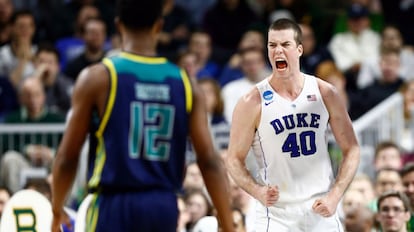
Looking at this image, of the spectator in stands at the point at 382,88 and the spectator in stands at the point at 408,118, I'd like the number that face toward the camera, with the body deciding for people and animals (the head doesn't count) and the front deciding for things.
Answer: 2

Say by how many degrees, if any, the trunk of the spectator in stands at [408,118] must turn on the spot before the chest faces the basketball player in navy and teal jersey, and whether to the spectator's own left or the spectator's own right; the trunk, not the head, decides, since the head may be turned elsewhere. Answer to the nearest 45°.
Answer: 0° — they already face them

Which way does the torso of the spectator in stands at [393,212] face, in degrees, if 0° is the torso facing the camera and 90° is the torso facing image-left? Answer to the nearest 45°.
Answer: approximately 0°

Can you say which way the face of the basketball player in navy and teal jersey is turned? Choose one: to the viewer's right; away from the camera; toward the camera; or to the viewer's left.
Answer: away from the camera

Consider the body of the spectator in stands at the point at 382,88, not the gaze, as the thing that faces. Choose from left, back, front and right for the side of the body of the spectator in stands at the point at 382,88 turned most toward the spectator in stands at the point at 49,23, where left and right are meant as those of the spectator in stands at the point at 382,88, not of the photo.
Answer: right

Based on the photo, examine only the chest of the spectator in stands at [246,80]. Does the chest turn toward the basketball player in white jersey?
yes

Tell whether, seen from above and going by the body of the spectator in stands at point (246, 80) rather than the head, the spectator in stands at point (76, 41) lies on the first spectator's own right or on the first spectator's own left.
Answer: on the first spectator's own right
